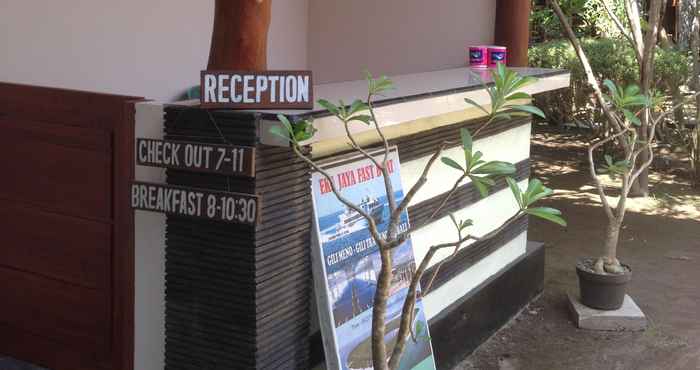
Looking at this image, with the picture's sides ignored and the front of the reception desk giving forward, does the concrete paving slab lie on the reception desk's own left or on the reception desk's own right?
on the reception desk's own left

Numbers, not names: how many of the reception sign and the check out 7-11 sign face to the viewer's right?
0

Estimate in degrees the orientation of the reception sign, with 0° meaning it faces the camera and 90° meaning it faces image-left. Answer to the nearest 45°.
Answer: approximately 0°

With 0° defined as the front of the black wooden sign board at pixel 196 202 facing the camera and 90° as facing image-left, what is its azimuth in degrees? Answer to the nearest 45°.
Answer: approximately 45°

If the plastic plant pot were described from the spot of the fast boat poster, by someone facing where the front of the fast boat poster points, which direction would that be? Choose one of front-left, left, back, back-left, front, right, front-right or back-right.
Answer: left

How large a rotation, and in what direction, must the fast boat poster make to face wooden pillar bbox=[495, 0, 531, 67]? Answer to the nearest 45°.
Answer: approximately 135° to its left

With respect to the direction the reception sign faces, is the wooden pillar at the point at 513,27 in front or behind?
behind
